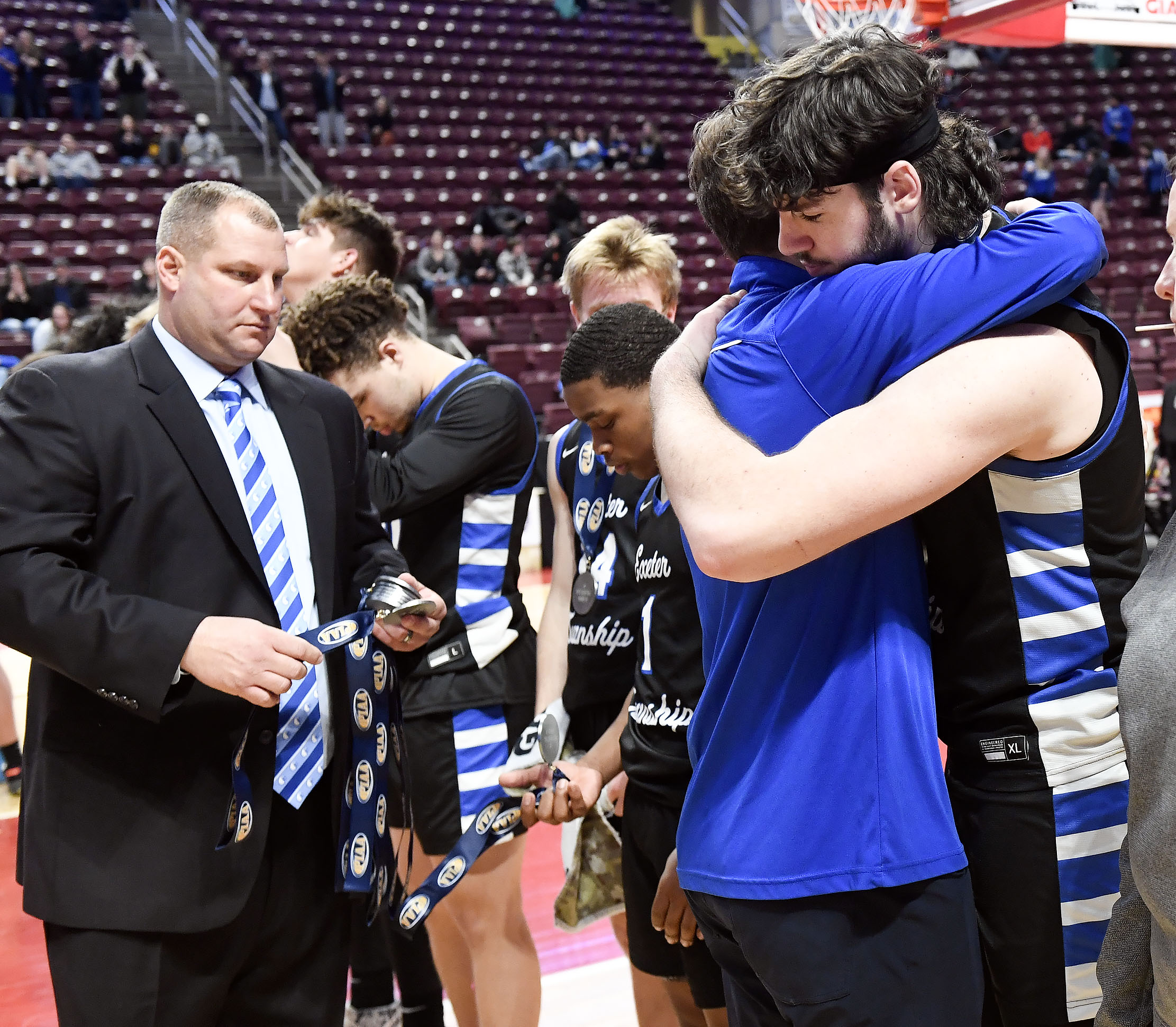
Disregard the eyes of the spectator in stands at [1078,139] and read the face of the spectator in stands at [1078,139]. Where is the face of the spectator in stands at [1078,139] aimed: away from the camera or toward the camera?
toward the camera

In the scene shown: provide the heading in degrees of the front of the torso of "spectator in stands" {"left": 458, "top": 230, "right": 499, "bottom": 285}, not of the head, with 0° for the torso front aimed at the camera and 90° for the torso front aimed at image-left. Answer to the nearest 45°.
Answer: approximately 0°

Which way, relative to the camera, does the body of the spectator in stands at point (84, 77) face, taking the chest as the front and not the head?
toward the camera

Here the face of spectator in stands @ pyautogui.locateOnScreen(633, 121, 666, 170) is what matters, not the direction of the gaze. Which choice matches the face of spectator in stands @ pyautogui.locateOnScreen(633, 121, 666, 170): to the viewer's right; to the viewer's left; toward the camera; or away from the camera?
toward the camera

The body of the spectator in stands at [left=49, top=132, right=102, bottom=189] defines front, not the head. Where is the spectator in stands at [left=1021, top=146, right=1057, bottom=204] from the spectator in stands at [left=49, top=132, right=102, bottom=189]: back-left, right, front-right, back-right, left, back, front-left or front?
left

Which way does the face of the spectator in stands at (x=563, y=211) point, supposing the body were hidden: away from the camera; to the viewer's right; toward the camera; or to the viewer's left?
toward the camera

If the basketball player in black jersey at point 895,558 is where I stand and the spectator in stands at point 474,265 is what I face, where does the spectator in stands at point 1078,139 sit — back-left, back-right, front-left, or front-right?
front-right

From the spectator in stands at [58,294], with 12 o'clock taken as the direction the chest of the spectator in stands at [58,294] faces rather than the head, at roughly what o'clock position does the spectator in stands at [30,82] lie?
the spectator in stands at [30,82] is roughly at 6 o'clock from the spectator in stands at [58,294].

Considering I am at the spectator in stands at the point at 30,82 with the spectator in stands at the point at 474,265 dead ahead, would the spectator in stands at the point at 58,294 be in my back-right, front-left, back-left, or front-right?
front-right

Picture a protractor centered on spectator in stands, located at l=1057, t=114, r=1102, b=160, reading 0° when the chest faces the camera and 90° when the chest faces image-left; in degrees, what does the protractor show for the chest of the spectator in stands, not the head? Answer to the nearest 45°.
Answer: approximately 45°

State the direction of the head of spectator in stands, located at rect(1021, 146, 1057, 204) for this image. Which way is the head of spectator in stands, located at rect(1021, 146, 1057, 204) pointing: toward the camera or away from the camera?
toward the camera

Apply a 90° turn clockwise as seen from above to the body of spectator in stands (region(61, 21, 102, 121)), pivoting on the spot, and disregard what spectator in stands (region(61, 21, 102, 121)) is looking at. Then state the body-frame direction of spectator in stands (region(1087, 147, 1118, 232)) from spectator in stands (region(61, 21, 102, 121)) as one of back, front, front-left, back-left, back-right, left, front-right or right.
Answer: back

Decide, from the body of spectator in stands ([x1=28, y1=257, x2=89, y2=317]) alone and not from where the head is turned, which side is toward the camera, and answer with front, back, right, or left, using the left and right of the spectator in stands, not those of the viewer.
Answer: front

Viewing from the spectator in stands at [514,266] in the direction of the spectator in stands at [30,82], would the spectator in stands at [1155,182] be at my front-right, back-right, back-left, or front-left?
back-right
